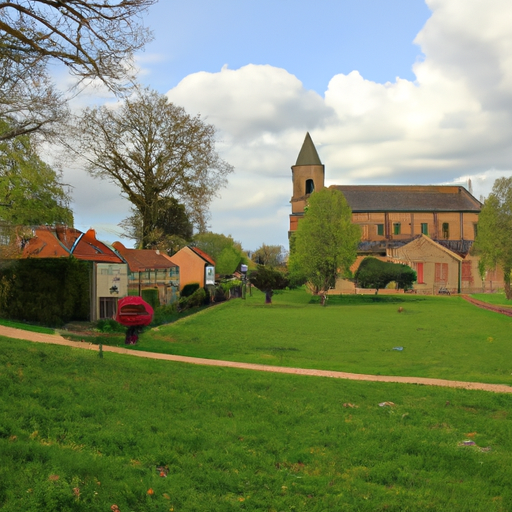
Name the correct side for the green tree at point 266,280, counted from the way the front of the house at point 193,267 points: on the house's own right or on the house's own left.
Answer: on the house's own left

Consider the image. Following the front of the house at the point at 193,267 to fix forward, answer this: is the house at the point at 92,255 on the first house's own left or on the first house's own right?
on the first house's own right

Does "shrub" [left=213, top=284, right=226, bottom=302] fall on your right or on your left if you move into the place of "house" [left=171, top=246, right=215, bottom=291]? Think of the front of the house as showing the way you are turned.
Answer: on your left

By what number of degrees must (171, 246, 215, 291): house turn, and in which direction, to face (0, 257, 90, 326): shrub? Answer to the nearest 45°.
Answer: approximately 45° to its right

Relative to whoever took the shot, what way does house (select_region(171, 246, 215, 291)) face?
facing the viewer and to the right of the viewer

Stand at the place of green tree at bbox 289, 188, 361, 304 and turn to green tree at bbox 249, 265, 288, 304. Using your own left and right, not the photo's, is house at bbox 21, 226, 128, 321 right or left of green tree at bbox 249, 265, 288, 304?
left

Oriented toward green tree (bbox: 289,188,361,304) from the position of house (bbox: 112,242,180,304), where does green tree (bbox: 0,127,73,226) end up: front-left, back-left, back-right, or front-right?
back-left

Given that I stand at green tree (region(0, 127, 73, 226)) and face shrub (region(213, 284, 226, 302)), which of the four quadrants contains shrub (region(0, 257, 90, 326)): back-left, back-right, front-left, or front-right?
back-right

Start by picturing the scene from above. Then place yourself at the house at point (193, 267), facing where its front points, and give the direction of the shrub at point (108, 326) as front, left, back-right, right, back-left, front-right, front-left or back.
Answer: front-right

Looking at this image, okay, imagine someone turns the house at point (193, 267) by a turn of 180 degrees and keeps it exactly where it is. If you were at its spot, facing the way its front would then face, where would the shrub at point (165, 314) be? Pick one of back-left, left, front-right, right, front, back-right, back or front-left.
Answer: back-left

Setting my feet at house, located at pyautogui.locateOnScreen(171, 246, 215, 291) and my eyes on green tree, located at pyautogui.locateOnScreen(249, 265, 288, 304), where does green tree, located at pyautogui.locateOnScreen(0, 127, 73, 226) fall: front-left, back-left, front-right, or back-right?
back-right
